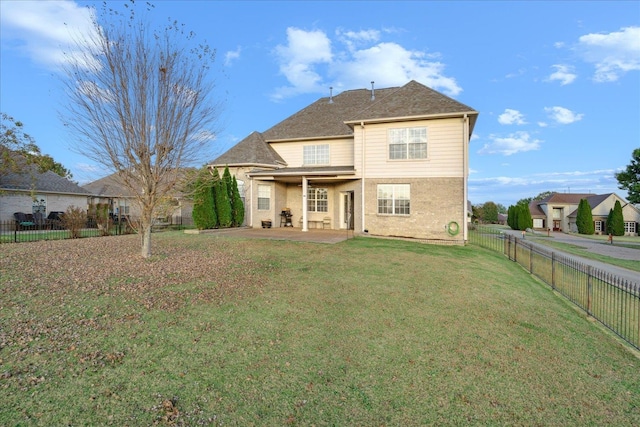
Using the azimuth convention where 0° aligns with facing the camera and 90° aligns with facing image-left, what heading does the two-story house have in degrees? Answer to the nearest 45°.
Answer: approximately 180°

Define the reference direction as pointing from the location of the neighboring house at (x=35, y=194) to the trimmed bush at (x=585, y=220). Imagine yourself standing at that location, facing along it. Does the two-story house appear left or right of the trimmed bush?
right

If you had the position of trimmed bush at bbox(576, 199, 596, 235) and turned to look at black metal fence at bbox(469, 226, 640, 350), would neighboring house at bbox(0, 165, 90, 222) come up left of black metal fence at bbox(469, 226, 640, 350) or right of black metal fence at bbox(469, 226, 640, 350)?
right

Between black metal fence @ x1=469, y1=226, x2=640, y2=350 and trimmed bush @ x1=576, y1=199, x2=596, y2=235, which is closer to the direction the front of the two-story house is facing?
the trimmed bush

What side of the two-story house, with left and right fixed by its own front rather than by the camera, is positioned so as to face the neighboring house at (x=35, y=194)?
left

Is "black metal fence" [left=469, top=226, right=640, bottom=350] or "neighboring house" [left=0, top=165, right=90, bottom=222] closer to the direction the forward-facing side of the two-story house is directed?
the neighboring house

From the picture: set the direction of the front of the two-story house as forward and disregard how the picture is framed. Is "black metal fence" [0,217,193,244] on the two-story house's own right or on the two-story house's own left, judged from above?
on the two-story house's own left

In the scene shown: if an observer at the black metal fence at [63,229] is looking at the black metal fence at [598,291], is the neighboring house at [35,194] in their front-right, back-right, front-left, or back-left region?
back-left

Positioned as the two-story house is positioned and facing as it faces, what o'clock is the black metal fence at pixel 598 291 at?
The black metal fence is roughly at 5 o'clock from the two-story house.

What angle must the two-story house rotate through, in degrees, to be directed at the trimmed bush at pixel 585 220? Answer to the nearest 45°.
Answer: approximately 45° to its right
